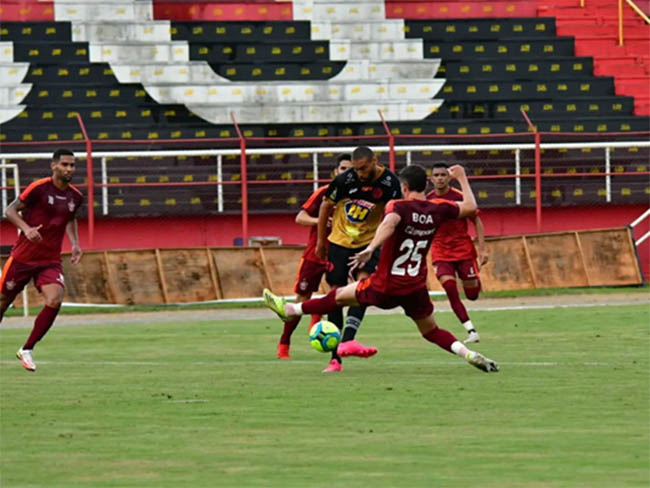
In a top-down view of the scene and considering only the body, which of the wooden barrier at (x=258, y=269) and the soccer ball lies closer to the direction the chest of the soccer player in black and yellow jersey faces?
the soccer ball

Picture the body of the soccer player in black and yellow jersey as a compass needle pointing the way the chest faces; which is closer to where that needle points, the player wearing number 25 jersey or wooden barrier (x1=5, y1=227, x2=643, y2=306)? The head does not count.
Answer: the player wearing number 25 jersey

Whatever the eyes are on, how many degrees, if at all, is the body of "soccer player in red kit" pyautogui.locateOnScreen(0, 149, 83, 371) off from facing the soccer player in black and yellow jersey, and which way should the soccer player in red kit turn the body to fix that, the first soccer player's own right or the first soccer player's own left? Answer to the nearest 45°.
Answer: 0° — they already face them

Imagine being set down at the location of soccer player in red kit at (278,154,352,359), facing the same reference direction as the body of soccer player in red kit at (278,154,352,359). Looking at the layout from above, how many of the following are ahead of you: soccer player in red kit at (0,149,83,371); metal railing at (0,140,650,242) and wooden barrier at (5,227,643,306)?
0

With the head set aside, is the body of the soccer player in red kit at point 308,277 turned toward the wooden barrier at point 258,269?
no

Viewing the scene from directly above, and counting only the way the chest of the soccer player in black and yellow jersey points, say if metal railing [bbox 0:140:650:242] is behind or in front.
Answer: behind

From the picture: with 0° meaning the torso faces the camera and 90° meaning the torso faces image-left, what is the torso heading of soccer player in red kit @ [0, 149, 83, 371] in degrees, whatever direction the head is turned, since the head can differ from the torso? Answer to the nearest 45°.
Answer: approximately 315°

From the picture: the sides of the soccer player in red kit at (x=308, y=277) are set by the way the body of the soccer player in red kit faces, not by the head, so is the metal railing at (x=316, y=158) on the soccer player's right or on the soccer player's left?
on the soccer player's left

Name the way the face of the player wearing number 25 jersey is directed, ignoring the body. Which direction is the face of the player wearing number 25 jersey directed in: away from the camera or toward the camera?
away from the camera

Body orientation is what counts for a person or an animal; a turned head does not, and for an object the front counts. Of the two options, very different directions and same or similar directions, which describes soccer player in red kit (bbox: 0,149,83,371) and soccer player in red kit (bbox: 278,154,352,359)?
same or similar directions

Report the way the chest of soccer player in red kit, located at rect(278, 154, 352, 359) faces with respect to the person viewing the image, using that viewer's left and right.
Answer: facing the viewer and to the right of the viewer

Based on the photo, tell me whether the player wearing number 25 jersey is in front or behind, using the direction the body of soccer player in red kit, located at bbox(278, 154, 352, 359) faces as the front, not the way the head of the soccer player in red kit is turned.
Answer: in front

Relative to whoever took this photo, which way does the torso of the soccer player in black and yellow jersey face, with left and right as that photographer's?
facing the viewer

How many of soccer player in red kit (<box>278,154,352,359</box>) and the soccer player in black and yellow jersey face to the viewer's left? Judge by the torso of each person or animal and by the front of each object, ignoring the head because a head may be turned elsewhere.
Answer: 0
